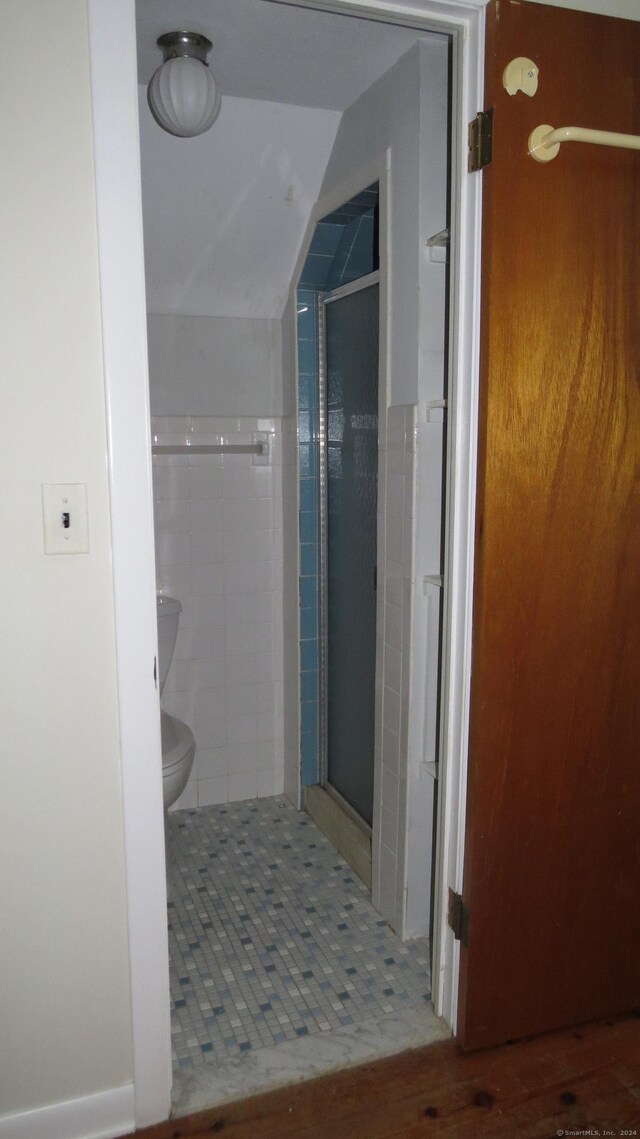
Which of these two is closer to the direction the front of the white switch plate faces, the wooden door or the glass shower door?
the wooden door

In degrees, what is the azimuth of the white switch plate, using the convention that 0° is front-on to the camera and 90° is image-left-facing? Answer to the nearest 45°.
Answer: approximately 0°

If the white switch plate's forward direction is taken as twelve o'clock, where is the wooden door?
The wooden door is roughly at 9 o'clock from the white switch plate.

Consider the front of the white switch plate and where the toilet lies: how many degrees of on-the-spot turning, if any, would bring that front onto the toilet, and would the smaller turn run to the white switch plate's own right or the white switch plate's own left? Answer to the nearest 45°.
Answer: approximately 180°

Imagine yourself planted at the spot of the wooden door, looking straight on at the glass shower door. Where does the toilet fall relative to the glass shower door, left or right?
left

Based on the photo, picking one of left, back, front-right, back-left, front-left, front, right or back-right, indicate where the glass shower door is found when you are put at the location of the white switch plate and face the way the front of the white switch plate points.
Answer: back-left
